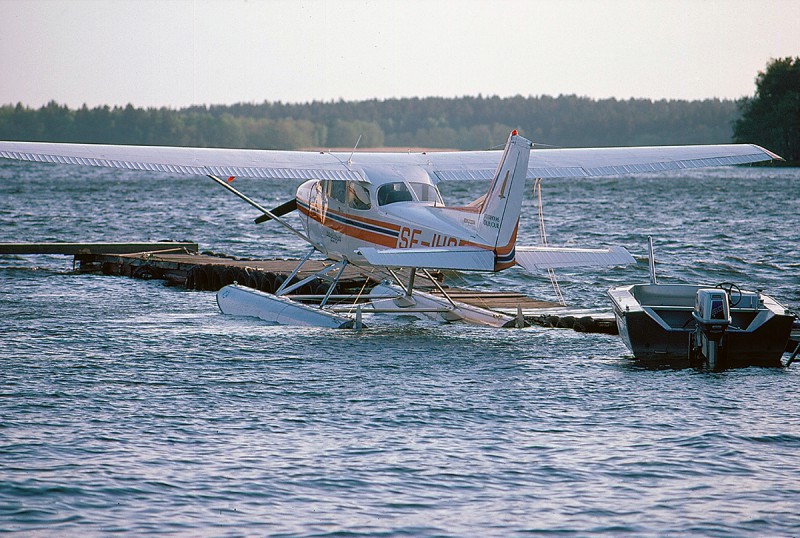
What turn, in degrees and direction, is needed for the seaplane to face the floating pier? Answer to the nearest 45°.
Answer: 0° — it already faces it

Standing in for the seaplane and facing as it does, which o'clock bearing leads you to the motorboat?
The motorboat is roughly at 6 o'clock from the seaplane.

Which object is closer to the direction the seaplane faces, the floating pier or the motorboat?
the floating pier

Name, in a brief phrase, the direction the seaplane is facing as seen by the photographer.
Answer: facing away from the viewer and to the left of the viewer
